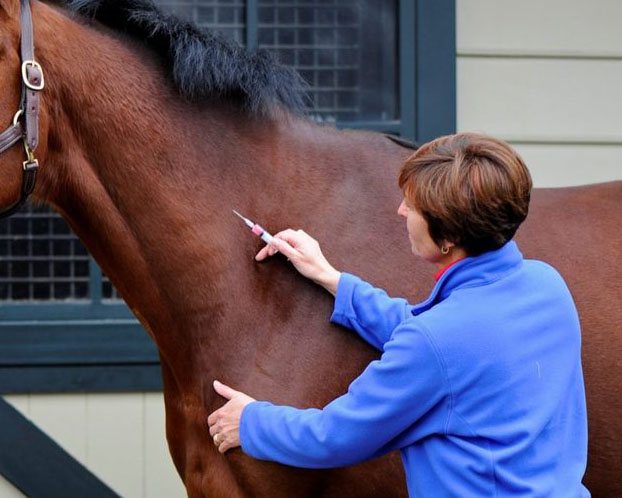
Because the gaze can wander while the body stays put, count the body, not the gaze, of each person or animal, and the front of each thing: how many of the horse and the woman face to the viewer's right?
0

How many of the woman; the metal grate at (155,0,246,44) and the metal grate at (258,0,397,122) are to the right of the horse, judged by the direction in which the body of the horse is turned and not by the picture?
2

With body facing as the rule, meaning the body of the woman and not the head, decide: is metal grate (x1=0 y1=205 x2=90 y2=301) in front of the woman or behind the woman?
in front

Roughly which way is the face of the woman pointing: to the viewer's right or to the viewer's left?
to the viewer's left

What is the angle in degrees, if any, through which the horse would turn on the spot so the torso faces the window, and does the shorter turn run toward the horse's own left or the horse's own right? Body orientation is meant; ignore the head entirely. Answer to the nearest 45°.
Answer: approximately 90° to the horse's own right

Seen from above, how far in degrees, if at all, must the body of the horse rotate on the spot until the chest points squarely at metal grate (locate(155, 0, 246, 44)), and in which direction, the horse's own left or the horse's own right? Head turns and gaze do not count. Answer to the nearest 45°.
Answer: approximately 90° to the horse's own right

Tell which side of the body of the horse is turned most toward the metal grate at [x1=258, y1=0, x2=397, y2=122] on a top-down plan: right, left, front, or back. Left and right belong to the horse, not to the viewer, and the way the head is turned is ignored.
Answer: right

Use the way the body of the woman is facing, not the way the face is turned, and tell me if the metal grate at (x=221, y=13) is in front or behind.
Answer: in front

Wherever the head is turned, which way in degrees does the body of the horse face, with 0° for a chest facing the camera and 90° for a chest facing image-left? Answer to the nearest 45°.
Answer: approximately 90°

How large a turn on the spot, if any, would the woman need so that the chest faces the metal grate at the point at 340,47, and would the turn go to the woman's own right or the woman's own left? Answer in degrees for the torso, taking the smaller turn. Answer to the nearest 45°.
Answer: approximately 45° to the woman's own right

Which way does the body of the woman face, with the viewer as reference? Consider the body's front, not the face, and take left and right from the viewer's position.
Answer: facing away from the viewer and to the left of the viewer
